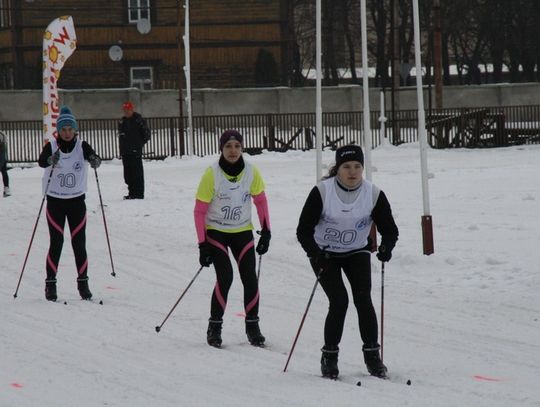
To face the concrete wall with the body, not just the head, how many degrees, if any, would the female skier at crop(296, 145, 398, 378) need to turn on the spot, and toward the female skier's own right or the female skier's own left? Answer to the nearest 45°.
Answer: approximately 180°

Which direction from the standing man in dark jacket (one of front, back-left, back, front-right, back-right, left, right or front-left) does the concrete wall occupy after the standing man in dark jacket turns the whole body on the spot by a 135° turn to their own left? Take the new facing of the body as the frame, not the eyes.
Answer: left

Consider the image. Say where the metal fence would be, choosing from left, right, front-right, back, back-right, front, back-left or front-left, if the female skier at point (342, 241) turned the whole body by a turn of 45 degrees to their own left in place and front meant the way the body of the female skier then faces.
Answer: back-left

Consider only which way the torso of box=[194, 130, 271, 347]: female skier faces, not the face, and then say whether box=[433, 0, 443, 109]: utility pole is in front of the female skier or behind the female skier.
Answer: behind

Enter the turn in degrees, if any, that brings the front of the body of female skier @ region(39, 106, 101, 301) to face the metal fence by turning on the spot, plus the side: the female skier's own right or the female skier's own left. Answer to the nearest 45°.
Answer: approximately 180°

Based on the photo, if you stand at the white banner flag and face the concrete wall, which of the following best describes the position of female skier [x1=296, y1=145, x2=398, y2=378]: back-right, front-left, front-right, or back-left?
back-right

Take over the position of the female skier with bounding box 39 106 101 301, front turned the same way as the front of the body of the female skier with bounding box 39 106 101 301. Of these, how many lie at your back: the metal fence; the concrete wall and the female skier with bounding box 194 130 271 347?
2

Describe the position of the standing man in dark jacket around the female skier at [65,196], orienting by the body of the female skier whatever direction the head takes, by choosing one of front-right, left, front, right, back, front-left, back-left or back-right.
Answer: back

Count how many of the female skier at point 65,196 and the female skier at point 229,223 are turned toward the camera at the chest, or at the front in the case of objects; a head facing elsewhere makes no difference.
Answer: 2

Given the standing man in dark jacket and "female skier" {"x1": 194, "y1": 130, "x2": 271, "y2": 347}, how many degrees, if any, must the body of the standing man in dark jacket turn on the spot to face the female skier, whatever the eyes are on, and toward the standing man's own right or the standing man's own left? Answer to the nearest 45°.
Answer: approximately 45° to the standing man's own left

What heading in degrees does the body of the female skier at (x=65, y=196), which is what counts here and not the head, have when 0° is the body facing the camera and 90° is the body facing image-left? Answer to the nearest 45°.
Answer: approximately 0°

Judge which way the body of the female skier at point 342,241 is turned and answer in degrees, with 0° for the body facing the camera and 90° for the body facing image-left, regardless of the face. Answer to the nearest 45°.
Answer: approximately 0°
